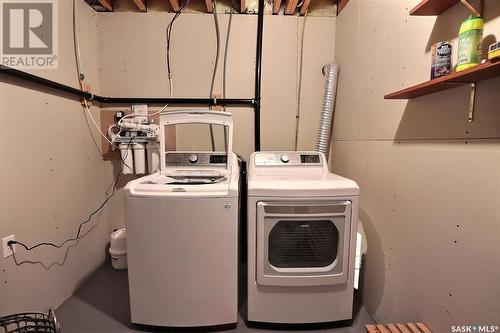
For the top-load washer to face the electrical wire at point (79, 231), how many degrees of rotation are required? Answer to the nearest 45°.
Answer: approximately 135° to its right

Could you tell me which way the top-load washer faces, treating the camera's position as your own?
facing the viewer

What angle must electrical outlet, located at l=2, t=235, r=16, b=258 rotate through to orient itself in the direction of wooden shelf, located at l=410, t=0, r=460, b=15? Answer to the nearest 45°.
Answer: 0° — it already faces it

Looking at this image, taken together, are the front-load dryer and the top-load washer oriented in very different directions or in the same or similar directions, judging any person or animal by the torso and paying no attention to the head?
same or similar directions

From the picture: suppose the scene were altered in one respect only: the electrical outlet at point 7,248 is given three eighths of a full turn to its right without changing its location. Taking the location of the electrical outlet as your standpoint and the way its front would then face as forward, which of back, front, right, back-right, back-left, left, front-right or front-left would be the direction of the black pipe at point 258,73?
back

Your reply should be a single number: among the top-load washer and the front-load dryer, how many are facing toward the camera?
2

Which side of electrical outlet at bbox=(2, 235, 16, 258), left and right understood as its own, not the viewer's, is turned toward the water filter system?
left

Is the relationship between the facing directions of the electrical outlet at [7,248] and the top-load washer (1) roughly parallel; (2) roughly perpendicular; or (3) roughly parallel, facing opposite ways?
roughly perpendicular

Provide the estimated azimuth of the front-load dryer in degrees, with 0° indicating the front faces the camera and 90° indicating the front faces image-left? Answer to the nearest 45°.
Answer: approximately 0°

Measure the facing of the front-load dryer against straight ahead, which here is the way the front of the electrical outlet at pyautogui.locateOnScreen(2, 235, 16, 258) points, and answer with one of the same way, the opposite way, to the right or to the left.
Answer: to the right

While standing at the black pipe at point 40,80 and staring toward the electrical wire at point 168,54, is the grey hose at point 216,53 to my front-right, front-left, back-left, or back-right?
front-right

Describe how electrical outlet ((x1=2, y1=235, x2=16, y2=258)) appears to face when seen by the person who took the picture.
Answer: facing the viewer and to the right of the viewer

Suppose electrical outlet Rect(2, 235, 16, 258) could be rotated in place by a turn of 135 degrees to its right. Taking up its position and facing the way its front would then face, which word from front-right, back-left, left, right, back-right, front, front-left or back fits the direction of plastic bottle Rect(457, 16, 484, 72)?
back-left

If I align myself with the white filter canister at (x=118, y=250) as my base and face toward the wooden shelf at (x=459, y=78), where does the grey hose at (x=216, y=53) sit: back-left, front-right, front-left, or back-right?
front-left

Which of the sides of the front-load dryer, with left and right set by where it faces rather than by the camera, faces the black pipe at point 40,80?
right
